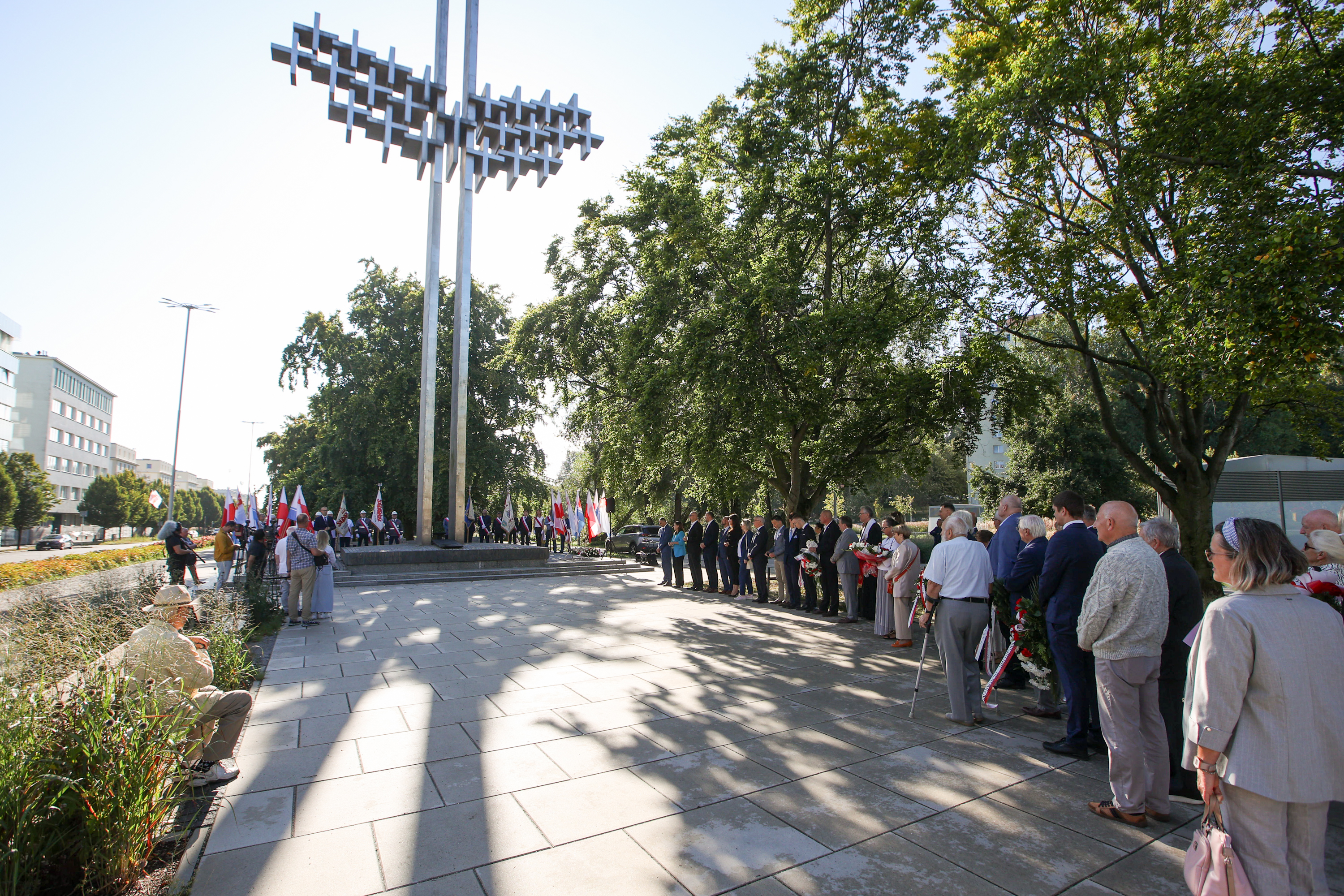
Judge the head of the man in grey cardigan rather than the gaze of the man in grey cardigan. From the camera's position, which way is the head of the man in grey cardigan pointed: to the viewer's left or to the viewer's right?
to the viewer's left

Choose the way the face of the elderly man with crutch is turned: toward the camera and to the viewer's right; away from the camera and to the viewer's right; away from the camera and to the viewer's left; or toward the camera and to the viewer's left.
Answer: away from the camera and to the viewer's left

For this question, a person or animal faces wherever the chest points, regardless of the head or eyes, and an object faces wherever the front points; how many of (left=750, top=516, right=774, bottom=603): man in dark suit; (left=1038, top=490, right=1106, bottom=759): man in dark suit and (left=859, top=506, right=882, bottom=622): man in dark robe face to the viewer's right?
0

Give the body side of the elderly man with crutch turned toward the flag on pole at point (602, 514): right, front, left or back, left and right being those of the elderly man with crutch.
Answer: front

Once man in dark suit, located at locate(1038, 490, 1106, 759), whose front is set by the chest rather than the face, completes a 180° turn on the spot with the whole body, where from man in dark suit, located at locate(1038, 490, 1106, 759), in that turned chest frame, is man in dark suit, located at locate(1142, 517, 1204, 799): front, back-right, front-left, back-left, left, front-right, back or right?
front

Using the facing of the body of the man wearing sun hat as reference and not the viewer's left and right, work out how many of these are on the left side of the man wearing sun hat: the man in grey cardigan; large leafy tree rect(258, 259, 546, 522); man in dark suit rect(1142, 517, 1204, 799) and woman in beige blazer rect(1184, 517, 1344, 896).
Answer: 1

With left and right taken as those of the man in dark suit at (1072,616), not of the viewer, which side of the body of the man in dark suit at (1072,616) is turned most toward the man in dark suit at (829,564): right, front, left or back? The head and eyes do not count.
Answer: front

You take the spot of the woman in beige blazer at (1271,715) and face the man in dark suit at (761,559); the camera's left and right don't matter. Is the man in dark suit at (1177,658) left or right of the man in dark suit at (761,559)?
right

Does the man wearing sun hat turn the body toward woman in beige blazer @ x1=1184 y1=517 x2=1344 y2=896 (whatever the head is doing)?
no

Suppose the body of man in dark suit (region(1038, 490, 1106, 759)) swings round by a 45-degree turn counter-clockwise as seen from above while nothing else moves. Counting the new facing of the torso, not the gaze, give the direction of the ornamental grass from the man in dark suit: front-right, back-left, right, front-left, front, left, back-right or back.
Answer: front-left

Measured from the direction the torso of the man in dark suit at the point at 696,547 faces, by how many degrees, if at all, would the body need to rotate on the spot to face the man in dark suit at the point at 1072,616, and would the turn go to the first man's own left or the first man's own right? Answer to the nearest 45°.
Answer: approximately 90° to the first man's own left

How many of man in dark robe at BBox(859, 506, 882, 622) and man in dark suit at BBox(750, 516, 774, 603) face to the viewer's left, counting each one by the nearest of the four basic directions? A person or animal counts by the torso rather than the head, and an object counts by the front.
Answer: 2

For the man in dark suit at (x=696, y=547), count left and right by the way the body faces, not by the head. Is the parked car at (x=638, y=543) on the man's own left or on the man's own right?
on the man's own right

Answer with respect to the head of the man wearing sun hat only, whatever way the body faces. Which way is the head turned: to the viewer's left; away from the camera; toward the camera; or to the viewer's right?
to the viewer's right

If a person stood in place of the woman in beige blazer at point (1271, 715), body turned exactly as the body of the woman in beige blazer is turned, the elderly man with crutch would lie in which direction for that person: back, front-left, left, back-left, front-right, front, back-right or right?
front

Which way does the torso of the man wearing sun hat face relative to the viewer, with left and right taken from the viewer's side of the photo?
facing to the right of the viewer

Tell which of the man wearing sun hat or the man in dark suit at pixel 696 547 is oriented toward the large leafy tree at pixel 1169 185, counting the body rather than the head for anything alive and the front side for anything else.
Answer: the man wearing sun hat

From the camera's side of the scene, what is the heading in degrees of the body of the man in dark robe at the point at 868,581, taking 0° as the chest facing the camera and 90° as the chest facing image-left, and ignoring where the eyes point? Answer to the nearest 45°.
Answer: approximately 90°

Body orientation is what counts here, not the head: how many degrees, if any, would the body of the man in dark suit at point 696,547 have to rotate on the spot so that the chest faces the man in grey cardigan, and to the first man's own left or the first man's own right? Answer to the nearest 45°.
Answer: approximately 90° to the first man's own left

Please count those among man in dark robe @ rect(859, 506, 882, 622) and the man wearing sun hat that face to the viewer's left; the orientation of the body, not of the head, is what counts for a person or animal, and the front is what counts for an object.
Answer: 1
